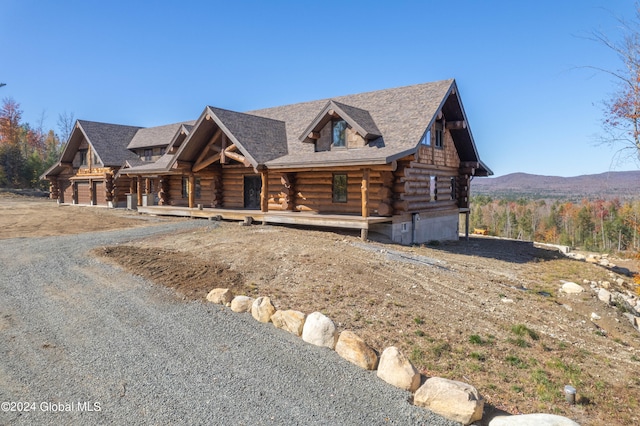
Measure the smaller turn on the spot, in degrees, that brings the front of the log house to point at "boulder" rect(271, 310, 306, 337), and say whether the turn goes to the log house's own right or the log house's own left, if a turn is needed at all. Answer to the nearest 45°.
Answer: approximately 45° to the log house's own left

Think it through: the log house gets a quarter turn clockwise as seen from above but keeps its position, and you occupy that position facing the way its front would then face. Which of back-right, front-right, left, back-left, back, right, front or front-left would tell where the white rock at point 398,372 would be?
back-left

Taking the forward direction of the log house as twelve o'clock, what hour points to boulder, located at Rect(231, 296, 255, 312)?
The boulder is roughly at 11 o'clock from the log house.

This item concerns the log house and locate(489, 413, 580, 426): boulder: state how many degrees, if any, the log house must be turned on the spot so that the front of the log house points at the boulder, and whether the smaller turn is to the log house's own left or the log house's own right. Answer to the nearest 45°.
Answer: approximately 45° to the log house's own left

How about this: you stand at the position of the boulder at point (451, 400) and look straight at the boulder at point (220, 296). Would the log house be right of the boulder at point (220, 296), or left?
right

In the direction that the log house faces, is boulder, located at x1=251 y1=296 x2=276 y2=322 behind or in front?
in front

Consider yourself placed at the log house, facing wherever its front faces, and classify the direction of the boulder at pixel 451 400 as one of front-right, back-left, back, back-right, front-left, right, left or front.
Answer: front-left

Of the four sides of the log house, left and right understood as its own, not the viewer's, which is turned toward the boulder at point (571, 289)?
left

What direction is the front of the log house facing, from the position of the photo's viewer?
facing the viewer and to the left of the viewer

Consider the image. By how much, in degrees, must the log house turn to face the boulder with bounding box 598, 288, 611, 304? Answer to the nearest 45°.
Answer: approximately 90° to its left

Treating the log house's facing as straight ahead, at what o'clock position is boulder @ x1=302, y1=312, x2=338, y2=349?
The boulder is roughly at 11 o'clock from the log house.
